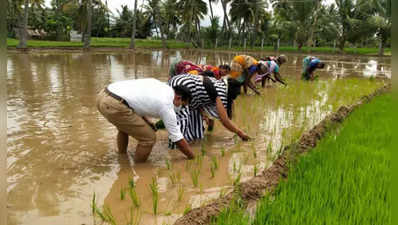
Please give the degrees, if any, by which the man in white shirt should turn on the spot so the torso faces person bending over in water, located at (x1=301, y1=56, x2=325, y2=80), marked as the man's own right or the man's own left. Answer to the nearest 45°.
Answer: approximately 45° to the man's own left

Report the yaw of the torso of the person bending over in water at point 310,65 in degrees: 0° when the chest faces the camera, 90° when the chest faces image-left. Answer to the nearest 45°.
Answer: approximately 270°

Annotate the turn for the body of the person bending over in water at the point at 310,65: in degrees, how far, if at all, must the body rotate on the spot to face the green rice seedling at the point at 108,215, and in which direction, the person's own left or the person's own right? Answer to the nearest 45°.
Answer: approximately 90° to the person's own right

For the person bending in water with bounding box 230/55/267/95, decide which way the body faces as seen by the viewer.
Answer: to the viewer's right

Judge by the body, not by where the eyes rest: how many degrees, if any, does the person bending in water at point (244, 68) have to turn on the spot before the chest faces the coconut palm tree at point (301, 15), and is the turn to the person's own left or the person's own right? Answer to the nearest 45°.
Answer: approximately 90° to the person's own left

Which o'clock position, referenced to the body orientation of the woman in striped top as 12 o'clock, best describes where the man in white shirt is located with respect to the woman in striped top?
The man in white shirt is roughly at 4 o'clock from the woman in striped top.

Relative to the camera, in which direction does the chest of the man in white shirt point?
to the viewer's right

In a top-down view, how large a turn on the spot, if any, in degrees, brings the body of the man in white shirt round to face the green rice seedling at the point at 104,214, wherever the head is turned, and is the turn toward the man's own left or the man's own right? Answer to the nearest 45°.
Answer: approximately 90° to the man's own right

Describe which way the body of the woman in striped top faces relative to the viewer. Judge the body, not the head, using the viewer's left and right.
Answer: facing to the right of the viewer
